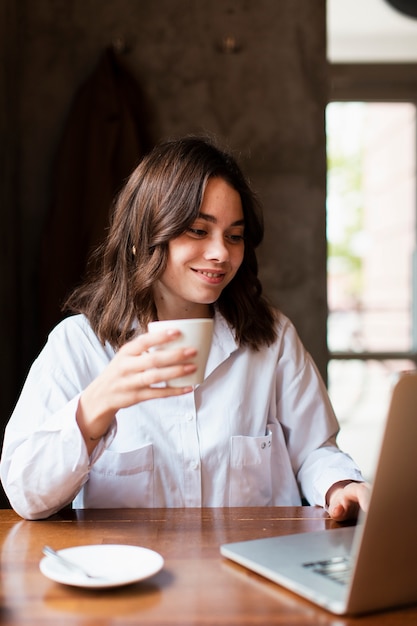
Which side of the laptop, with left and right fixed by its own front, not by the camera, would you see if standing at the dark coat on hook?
front

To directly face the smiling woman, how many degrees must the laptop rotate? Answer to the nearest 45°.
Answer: approximately 45° to its right

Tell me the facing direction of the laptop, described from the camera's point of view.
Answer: facing away from the viewer and to the left of the viewer

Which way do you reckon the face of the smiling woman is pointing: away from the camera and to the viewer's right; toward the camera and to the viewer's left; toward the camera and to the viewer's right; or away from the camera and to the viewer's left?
toward the camera and to the viewer's right
